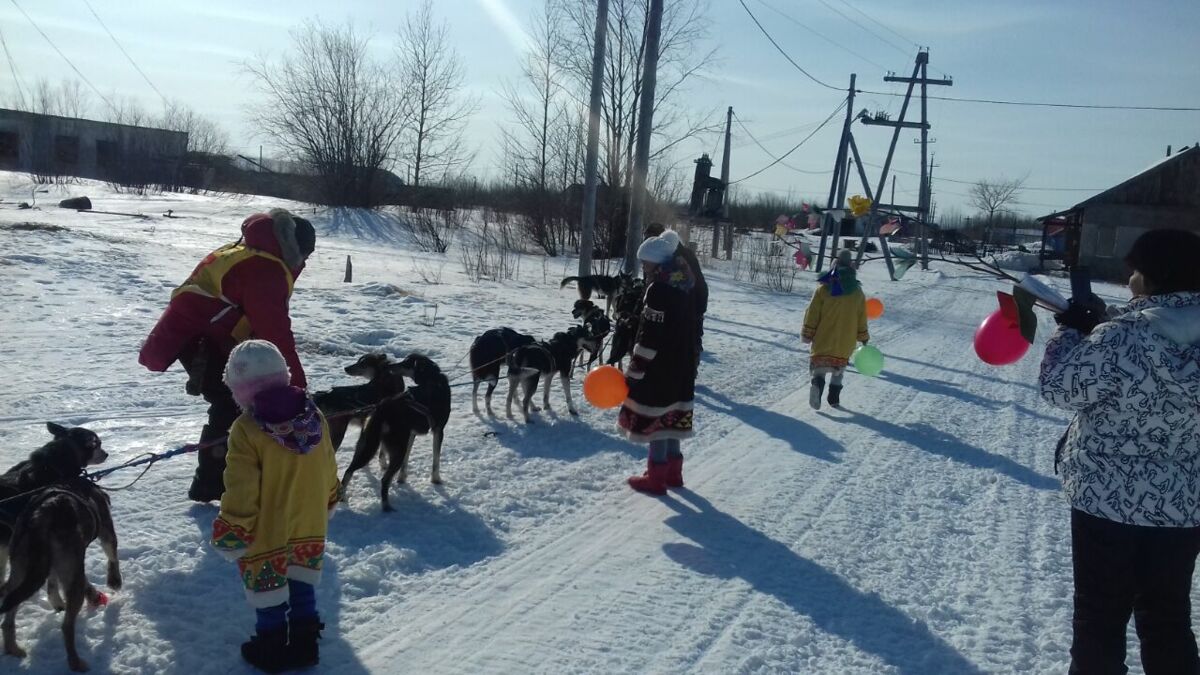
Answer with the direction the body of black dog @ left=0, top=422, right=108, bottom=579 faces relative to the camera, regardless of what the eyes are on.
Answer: to the viewer's right

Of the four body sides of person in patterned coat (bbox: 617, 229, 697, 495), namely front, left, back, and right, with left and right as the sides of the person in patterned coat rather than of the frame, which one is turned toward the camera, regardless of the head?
left

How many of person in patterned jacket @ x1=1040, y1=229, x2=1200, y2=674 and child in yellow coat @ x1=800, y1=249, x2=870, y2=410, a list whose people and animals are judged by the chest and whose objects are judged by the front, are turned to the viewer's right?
0

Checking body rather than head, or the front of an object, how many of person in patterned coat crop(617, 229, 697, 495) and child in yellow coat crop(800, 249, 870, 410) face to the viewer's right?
0

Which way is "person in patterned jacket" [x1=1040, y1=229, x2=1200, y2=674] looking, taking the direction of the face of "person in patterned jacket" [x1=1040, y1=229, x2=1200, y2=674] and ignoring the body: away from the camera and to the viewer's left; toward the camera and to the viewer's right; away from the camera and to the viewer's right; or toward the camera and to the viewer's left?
away from the camera and to the viewer's left

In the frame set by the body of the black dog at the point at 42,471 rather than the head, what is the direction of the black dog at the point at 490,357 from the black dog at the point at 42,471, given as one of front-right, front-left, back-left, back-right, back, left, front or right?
front-left

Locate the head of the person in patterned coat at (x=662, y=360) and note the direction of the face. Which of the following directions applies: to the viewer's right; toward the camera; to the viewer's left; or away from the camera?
to the viewer's left

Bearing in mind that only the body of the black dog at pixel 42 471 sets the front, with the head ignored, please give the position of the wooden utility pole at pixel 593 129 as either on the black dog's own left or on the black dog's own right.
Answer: on the black dog's own left

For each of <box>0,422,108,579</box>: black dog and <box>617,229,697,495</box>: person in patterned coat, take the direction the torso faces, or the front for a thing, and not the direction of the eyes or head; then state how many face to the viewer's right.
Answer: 1

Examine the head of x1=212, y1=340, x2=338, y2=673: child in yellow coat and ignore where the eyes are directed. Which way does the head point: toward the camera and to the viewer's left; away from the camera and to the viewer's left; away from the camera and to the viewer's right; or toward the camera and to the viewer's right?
away from the camera and to the viewer's left

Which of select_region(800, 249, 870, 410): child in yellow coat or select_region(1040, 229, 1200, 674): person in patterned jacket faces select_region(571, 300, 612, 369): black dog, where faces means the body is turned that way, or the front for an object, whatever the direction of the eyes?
the person in patterned jacket

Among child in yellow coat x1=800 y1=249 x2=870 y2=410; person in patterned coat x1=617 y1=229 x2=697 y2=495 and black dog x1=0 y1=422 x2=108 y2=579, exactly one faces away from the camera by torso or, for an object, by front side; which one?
the child in yellow coat

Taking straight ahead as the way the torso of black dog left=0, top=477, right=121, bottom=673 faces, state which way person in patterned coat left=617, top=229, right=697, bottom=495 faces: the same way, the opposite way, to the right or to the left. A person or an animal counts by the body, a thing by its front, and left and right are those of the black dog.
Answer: to the left

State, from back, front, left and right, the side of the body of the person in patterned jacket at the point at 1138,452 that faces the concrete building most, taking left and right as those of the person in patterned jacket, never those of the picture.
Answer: front
